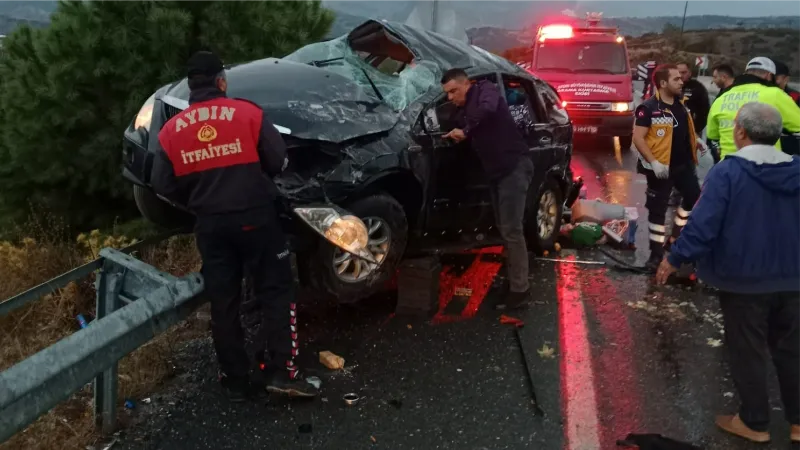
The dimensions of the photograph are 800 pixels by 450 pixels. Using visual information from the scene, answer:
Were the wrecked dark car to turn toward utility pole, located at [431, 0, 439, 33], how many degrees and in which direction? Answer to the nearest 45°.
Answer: approximately 135° to its right

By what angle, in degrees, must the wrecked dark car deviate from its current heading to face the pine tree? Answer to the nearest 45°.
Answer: approximately 90° to its right

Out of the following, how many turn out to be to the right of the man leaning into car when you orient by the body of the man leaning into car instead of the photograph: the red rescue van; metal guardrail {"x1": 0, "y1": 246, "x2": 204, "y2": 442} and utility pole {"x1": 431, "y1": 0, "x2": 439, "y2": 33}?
2

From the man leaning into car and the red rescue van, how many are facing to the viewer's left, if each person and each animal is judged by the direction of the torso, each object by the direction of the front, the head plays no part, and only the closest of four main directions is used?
1

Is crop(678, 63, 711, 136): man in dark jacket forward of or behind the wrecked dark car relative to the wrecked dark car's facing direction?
behind

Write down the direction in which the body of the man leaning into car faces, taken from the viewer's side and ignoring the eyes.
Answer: to the viewer's left

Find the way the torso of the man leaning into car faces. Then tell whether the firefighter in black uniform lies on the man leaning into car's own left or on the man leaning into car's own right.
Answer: on the man leaning into car's own left

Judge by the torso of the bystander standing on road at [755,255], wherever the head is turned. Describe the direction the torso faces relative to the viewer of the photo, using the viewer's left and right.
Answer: facing away from the viewer and to the left of the viewer

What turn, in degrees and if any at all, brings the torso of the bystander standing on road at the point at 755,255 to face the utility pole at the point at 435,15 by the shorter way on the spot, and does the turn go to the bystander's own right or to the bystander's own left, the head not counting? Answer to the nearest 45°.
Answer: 0° — they already face it

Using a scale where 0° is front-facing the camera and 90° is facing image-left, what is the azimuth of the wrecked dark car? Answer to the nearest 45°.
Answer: approximately 45°

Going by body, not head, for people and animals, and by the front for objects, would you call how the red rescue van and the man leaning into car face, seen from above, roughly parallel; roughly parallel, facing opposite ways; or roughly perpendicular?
roughly perpendicular
